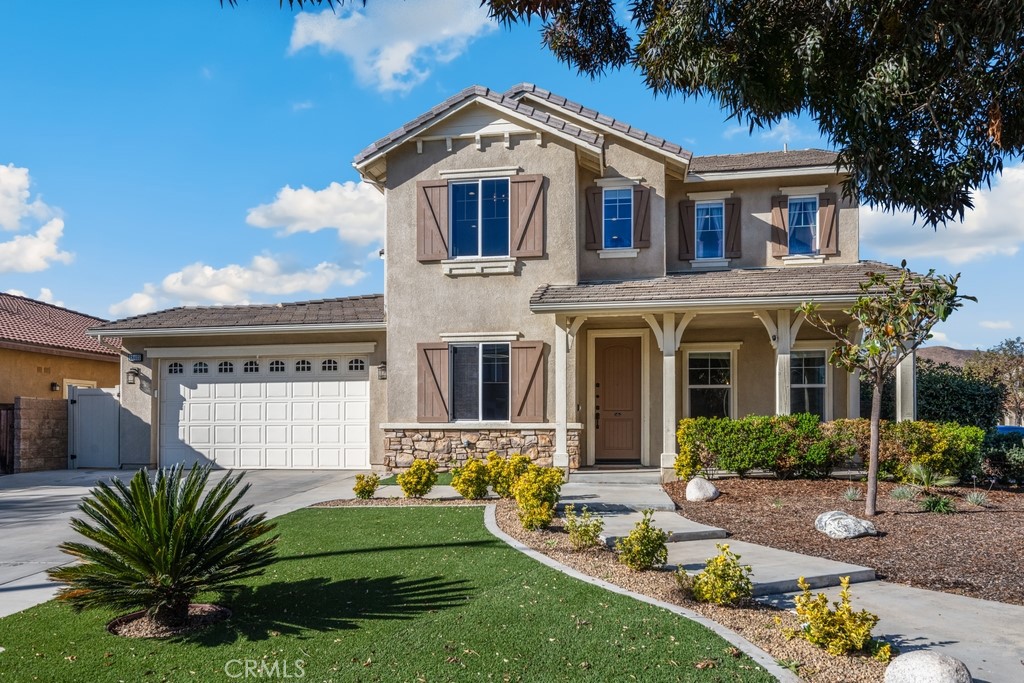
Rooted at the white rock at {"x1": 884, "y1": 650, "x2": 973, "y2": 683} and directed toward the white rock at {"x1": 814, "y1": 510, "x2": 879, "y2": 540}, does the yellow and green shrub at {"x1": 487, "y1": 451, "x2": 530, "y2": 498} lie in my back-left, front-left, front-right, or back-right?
front-left

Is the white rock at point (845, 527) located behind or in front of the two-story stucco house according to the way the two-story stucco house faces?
in front

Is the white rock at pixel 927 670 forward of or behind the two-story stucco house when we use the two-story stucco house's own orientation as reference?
forward

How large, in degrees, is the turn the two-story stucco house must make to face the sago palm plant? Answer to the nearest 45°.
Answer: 0° — it already faces it

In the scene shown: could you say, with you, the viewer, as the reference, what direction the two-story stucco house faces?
facing the viewer

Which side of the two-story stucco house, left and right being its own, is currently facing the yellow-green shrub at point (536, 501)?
front

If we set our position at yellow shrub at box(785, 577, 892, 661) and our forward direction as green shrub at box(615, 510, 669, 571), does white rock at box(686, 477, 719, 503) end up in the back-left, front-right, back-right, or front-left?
front-right

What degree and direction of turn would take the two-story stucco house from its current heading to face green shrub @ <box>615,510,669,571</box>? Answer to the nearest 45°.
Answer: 0° — it already faces it

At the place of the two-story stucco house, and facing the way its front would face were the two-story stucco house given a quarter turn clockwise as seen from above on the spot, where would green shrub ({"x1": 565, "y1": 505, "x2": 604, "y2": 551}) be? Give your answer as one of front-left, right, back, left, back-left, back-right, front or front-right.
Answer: left

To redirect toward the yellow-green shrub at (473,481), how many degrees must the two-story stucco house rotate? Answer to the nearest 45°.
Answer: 0° — it already faces it

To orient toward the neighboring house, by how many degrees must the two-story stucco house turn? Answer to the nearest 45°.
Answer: approximately 135° to its right

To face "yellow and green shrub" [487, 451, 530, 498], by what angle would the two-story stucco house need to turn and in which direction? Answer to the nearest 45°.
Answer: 0° — it already faces it
